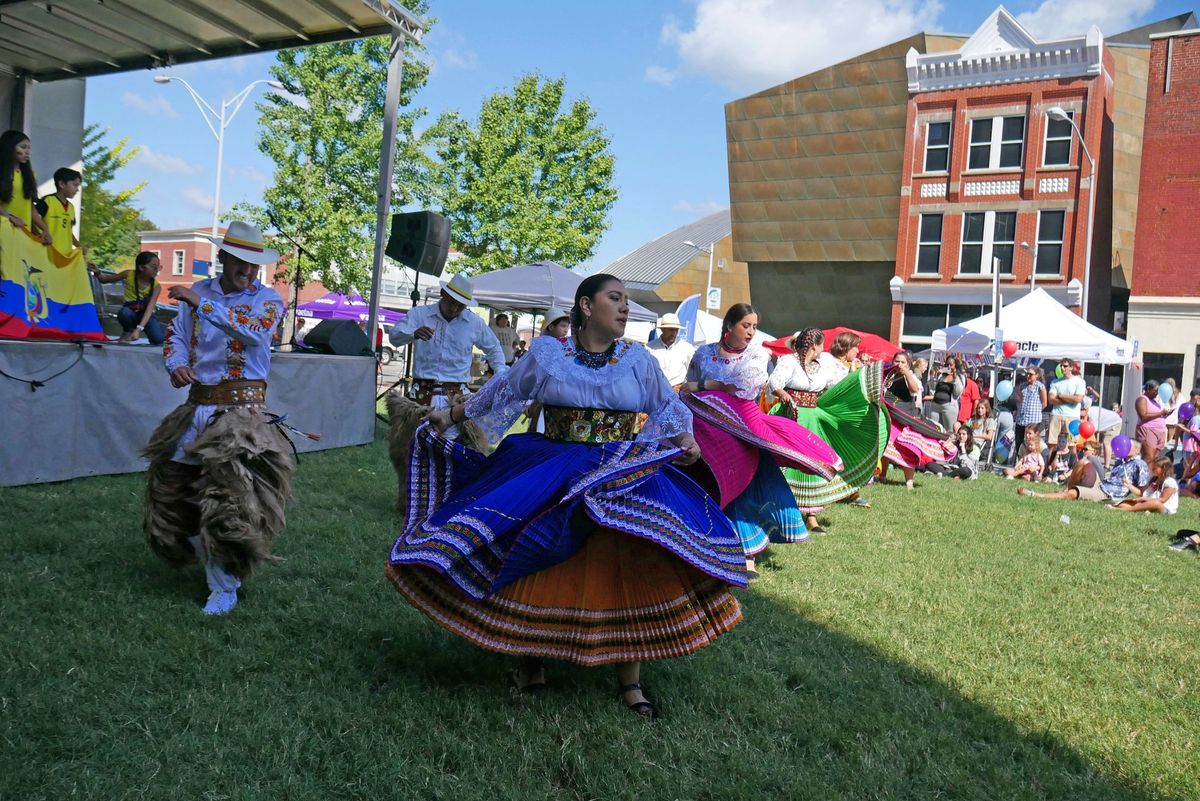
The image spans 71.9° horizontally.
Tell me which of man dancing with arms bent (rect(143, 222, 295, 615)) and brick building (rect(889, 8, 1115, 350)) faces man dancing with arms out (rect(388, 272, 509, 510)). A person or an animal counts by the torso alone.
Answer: the brick building

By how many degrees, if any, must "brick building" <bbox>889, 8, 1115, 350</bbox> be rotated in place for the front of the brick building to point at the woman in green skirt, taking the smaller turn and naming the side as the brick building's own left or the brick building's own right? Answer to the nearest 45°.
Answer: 0° — it already faces them

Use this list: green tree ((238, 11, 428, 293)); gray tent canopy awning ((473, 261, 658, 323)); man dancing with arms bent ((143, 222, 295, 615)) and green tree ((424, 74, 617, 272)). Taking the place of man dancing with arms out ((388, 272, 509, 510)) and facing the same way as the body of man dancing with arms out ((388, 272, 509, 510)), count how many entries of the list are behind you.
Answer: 3

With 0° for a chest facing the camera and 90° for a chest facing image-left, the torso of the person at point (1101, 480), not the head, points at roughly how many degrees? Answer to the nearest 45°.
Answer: approximately 90°

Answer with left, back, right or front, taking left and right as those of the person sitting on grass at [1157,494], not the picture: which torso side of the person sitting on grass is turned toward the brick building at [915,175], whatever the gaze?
right

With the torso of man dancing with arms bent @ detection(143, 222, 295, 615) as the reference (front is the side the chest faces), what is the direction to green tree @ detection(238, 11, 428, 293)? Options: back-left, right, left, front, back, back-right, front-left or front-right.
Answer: back

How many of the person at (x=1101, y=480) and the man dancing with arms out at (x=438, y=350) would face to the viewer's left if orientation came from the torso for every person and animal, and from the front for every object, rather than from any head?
1
